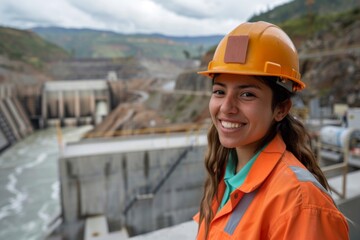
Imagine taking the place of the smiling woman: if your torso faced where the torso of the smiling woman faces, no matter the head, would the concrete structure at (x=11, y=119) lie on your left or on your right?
on your right

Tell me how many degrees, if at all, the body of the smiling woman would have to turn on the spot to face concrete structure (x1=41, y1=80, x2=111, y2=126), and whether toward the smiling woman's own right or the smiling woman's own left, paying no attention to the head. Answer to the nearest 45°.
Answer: approximately 90° to the smiling woman's own right

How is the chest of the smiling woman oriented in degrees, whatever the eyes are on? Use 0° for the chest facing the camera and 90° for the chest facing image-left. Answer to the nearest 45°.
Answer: approximately 45°

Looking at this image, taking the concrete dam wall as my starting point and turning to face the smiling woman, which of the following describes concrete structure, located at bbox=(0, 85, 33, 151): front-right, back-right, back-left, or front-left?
back-right

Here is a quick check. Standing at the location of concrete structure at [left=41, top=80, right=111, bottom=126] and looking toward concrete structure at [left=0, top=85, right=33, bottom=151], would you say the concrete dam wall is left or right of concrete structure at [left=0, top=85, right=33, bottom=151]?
left

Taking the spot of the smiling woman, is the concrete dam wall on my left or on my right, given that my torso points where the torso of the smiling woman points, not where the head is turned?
on my right

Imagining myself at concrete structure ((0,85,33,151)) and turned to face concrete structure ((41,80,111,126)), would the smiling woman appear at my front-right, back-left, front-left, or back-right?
back-right
